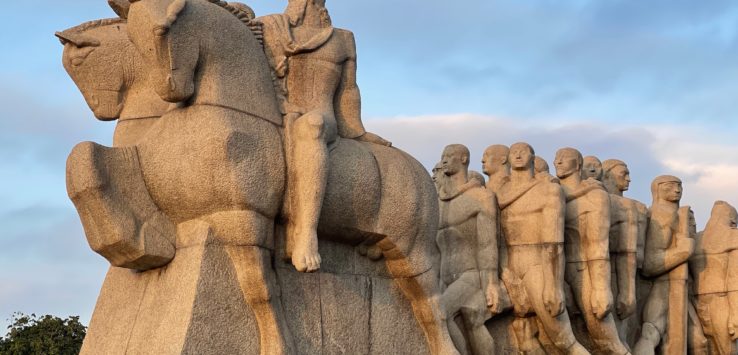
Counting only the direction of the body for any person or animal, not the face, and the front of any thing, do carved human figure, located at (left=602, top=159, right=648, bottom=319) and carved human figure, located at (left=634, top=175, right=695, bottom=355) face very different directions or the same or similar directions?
same or similar directions

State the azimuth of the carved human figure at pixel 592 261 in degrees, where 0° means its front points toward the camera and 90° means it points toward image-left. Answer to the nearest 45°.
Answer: approximately 45°

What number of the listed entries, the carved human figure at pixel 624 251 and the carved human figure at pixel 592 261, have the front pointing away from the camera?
0

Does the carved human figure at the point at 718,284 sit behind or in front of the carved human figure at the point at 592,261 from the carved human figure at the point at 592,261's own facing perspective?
behind

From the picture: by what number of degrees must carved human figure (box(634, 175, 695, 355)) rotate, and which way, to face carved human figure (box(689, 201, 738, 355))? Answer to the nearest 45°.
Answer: approximately 90° to its left

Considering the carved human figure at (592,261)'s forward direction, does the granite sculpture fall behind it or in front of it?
in front

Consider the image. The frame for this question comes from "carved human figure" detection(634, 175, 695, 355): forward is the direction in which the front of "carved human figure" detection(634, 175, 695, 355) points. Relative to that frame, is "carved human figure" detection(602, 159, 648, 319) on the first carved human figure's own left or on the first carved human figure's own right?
on the first carved human figure's own right

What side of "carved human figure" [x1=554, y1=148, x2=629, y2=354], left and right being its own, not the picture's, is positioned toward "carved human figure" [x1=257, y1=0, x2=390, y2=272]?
front

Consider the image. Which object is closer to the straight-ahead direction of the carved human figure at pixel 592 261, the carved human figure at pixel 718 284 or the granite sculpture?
the granite sculpture

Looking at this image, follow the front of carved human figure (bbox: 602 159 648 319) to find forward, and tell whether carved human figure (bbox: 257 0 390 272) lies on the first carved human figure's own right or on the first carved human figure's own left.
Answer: on the first carved human figure's own right

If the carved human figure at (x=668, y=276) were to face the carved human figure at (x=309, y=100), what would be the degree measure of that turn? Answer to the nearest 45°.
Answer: approximately 90° to its right
